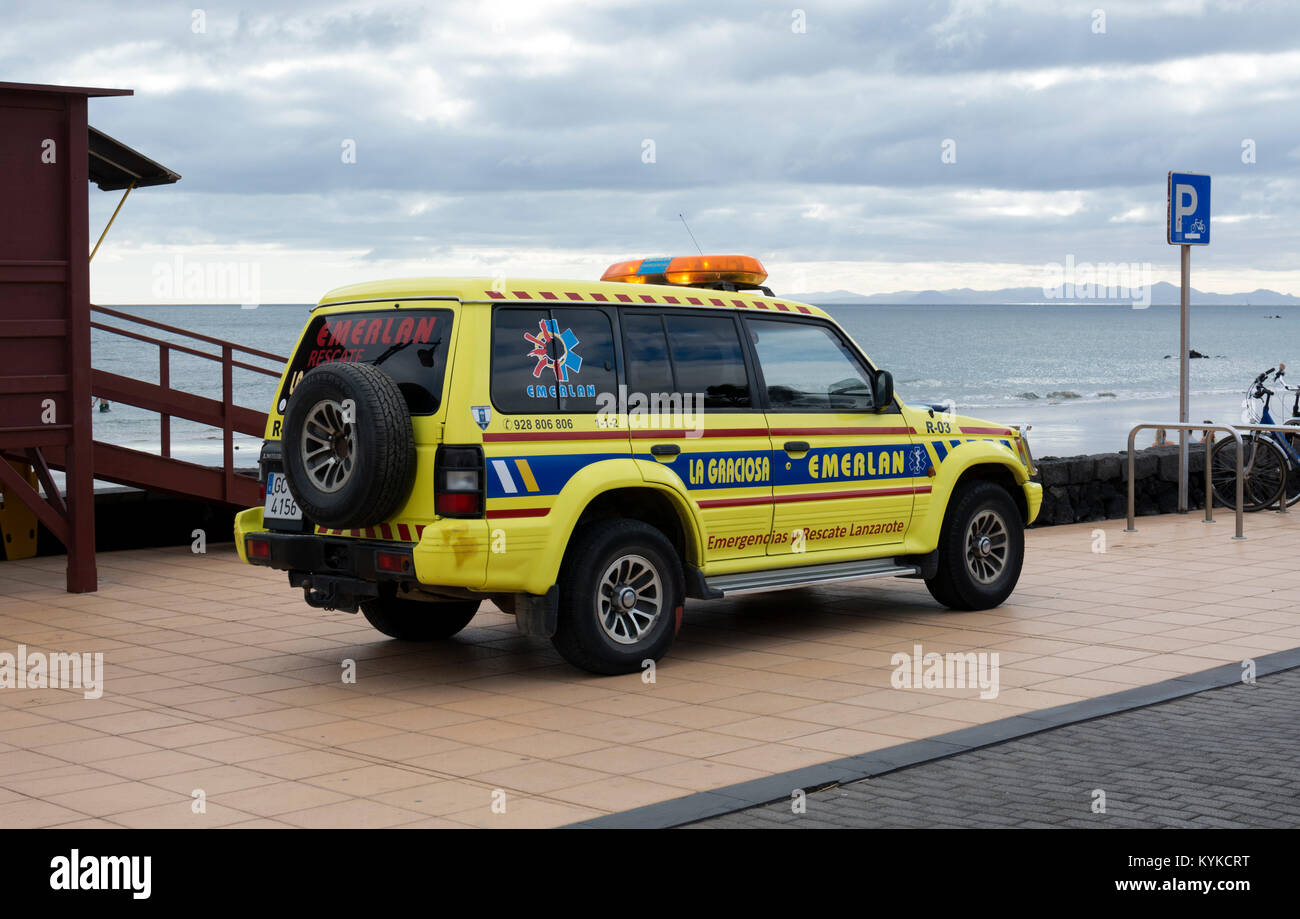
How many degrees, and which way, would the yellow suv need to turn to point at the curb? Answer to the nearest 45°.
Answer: approximately 90° to its right

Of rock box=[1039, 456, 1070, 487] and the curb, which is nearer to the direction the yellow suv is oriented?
the rock

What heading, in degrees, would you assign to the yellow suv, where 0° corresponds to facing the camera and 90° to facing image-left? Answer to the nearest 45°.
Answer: approximately 225°

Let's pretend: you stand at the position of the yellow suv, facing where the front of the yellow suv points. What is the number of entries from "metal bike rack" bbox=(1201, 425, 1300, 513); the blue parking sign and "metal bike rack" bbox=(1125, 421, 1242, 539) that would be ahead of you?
3

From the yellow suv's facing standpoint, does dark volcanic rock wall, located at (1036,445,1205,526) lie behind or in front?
in front

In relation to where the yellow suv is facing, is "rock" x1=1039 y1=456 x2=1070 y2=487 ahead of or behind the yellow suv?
ahead

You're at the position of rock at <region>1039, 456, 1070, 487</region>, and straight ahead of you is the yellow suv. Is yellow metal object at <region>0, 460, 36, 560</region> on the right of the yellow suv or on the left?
right

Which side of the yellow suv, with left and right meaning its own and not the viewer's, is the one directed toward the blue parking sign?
front

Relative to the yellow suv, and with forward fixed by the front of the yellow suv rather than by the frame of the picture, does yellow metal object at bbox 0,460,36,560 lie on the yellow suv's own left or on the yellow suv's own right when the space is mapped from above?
on the yellow suv's own left

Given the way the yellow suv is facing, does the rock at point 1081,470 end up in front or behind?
in front

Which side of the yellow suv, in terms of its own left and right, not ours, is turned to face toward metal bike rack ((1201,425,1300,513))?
front

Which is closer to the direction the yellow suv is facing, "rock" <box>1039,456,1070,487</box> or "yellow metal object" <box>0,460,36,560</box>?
the rock

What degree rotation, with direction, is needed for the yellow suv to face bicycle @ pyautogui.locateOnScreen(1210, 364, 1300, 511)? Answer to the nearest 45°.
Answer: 0° — it already faces it

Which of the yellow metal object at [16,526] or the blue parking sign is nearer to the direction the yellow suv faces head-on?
the blue parking sign
